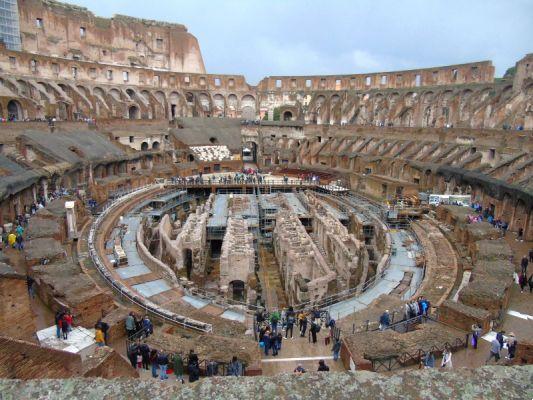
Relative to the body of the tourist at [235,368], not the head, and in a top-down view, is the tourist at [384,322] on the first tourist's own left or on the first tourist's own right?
on the first tourist's own right

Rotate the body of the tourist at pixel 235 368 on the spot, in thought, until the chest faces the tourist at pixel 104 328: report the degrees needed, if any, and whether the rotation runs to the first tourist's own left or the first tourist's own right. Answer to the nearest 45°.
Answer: approximately 45° to the first tourist's own left

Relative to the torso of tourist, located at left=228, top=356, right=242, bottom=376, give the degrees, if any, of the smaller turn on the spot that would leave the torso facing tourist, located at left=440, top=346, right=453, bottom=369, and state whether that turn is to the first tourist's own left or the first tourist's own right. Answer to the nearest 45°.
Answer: approximately 90° to the first tourist's own right

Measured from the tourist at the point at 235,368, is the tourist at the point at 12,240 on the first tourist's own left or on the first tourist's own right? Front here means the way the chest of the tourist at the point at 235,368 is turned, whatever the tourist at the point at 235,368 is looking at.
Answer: on the first tourist's own left

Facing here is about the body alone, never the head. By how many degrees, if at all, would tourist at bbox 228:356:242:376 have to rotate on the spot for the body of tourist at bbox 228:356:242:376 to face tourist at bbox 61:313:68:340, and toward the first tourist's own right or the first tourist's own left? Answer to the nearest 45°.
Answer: approximately 45° to the first tourist's own left

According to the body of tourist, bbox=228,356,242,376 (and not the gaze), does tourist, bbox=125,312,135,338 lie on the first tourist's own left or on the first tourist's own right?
on the first tourist's own left

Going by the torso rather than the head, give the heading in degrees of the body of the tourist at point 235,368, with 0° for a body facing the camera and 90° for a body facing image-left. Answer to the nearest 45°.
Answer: approximately 180°

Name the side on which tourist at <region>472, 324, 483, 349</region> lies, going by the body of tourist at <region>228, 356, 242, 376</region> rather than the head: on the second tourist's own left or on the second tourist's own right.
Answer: on the second tourist's own right

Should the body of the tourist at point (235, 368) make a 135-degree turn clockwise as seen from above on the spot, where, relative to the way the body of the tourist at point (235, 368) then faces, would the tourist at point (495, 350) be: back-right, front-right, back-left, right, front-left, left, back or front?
front-left

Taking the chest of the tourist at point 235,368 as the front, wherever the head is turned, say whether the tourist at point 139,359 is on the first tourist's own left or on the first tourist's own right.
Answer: on the first tourist's own left

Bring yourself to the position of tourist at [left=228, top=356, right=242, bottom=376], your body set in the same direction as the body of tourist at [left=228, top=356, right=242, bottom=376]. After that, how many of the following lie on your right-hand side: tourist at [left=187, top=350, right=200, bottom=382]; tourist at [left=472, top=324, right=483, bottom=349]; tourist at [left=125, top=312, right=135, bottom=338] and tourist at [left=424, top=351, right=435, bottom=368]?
2

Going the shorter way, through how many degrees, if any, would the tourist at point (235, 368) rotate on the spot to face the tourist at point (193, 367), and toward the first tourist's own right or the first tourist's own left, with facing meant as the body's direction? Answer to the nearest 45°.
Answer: approximately 90° to the first tourist's own left

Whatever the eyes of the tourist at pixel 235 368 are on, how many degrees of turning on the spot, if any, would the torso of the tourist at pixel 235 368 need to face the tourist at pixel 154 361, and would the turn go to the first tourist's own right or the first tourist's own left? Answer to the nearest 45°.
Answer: approximately 90° to the first tourist's own left

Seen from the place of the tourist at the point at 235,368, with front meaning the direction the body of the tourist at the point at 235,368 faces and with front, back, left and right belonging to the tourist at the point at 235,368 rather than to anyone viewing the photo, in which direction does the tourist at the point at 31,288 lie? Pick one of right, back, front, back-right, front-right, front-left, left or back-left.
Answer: front-left
